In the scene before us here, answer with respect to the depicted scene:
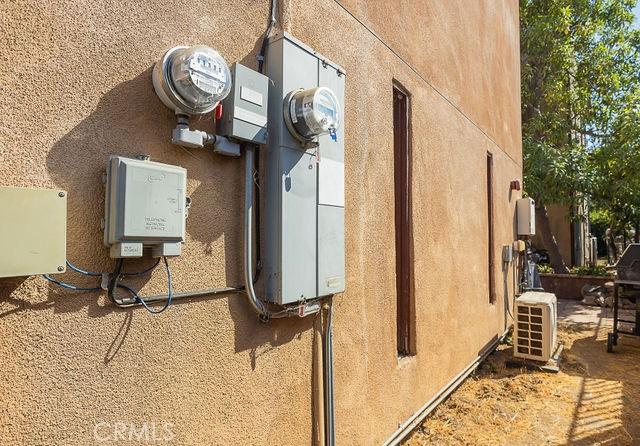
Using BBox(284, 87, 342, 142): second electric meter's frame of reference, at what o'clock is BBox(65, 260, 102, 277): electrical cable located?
The electrical cable is roughly at 3 o'clock from the second electric meter.

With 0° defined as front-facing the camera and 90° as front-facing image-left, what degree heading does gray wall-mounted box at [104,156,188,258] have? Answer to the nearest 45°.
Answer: approximately 315°

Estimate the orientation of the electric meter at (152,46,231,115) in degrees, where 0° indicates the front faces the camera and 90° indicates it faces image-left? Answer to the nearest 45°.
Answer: approximately 315°

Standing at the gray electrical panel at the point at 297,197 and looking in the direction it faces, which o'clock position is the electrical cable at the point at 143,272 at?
The electrical cable is roughly at 3 o'clock from the gray electrical panel.

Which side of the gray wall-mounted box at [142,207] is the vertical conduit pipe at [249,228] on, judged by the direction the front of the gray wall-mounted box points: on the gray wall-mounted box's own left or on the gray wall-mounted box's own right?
on the gray wall-mounted box's own left

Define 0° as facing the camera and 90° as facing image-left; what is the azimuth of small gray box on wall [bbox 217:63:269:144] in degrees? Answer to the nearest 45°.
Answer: approximately 315°

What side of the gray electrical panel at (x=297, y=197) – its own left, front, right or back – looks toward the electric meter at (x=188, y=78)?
right
